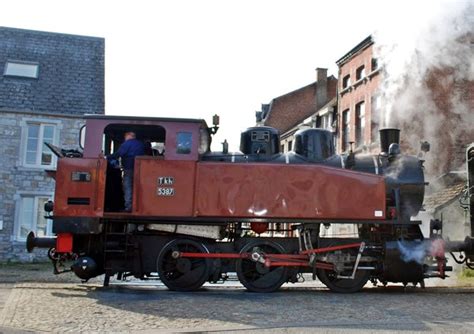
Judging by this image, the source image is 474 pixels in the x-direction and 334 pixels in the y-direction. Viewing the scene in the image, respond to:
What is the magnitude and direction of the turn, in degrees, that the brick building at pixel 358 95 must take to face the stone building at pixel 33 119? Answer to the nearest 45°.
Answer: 0° — it already faces it

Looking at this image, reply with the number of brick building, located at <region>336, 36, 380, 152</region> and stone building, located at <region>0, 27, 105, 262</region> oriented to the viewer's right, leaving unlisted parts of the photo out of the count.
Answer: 0

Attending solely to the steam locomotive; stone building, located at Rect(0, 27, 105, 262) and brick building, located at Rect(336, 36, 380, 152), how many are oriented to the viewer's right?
1

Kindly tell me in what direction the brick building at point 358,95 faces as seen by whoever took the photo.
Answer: facing the viewer and to the left of the viewer

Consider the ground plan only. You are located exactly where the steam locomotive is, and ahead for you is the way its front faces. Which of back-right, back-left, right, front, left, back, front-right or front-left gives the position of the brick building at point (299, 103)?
left

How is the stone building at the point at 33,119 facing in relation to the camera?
toward the camera

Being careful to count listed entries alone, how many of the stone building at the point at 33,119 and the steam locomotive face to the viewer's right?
1

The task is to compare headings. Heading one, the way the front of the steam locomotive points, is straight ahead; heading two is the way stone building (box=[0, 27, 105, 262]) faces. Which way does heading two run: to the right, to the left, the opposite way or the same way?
to the right

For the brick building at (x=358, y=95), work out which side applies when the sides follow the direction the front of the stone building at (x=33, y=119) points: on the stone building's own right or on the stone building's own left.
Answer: on the stone building's own left

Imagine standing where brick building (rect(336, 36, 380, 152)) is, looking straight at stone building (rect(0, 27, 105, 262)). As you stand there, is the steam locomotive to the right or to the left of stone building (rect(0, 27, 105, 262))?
left

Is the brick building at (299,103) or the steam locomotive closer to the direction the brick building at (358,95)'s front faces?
the steam locomotive

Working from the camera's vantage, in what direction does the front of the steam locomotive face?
facing to the right of the viewer

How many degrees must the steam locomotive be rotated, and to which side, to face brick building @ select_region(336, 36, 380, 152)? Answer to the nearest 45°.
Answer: approximately 90° to its left

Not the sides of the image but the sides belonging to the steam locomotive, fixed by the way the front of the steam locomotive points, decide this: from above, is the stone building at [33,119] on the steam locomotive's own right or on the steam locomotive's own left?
on the steam locomotive's own left

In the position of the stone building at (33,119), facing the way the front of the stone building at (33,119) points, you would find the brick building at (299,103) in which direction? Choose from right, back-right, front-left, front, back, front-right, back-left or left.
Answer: back-left
